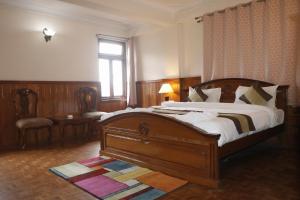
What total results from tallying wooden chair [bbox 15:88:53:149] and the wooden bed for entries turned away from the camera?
0

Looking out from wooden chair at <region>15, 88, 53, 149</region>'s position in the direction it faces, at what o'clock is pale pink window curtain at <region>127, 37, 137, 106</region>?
The pale pink window curtain is roughly at 10 o'clock from the wooden chair.

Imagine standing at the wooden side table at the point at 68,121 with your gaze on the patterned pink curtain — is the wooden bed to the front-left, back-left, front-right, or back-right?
front-right

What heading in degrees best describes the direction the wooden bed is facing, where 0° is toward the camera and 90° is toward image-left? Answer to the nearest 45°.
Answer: approximately 45°

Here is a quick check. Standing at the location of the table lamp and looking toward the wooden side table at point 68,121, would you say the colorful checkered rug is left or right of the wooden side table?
left

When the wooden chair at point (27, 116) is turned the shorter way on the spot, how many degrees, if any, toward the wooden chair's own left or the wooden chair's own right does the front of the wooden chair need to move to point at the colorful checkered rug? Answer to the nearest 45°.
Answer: approximately 45° to the wooden chair's own right

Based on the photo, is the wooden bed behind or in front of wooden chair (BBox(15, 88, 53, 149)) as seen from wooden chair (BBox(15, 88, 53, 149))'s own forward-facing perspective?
in front

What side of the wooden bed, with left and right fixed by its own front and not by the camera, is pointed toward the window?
right

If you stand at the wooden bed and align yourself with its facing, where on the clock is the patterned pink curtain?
The patterned pink curtain is roughly at 6 o'clock from the wooden bed.

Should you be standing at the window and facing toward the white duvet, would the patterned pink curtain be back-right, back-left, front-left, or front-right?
front-left

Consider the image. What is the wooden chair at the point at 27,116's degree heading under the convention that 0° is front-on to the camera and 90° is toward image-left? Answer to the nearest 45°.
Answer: approximately 315°
